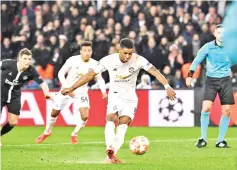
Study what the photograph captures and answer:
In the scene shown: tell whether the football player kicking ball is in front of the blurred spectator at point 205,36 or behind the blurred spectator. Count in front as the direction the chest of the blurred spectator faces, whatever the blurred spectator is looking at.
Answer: in front

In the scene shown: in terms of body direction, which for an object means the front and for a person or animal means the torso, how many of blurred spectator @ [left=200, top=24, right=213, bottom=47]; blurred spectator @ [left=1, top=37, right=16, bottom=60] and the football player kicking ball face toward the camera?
3

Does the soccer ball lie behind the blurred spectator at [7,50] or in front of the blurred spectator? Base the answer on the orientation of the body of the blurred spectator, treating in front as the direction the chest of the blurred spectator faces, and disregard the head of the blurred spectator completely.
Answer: in front

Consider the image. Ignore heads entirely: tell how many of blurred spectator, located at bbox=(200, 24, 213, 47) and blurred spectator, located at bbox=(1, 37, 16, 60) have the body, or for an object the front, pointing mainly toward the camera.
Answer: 2

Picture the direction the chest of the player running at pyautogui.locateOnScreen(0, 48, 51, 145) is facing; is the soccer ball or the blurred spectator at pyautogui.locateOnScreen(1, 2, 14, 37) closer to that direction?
the soccer ball

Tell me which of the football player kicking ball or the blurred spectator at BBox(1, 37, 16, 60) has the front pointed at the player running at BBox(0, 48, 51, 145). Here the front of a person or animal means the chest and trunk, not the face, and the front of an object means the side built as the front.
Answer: the blurred spectator

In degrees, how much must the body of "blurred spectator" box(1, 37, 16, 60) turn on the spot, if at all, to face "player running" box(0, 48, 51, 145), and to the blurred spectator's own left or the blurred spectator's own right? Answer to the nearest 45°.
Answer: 0° — they already face them

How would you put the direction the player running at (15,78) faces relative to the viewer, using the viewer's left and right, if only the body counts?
facing the viewer and to the right of the viewer

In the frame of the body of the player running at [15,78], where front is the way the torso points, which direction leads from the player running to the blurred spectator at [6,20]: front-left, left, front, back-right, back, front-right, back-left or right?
back-left

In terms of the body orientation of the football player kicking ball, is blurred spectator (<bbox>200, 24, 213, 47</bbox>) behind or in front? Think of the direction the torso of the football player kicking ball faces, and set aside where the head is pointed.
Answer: behind

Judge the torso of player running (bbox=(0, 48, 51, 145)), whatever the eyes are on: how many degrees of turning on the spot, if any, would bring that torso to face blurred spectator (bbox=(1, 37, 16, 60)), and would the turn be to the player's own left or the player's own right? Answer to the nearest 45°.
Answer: approximately 135° to the player's own left

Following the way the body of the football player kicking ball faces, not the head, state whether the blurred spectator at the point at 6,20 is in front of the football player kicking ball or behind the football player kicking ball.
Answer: behind
